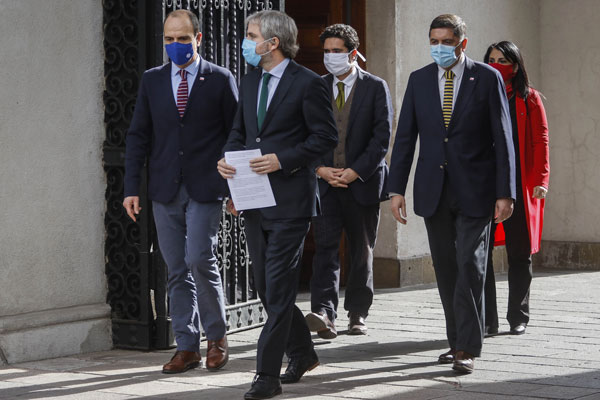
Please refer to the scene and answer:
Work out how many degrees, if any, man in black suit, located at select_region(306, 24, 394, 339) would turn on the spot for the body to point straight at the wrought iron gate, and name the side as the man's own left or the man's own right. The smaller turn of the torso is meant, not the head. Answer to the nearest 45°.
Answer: approximately 45° to the man's own right

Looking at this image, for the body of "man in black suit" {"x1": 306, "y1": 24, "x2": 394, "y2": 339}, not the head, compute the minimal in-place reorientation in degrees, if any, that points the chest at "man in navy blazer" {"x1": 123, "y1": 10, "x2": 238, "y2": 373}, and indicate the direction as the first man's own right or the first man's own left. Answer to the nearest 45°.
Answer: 0° — they already face them

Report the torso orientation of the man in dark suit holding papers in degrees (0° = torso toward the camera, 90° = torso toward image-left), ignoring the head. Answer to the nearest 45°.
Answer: approximately 45°

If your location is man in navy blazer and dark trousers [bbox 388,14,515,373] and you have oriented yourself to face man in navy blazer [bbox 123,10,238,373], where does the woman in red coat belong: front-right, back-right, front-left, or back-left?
back-right

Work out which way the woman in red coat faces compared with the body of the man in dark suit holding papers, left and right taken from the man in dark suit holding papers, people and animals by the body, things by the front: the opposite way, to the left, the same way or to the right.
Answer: the same way

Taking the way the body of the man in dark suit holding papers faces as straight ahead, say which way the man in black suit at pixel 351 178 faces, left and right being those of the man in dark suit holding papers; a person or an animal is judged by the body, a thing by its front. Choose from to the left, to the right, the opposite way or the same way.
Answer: the same way

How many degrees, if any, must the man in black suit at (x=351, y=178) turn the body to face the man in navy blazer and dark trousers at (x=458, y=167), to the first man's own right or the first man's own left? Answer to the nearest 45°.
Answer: approximately 90° to the first man's own left

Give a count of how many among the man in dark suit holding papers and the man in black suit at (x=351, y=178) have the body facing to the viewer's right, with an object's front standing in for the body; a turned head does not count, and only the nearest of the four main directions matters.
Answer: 0

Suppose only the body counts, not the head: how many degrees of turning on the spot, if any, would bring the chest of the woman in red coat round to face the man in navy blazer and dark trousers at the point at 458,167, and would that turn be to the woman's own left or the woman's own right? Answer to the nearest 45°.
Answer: approximately 45° to the woman's own left

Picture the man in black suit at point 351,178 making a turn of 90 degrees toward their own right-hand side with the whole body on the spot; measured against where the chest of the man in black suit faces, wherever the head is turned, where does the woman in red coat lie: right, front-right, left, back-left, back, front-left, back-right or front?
back-right

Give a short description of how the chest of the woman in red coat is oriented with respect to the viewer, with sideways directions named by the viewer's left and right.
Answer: facing the viewer and to the left of the viewer
